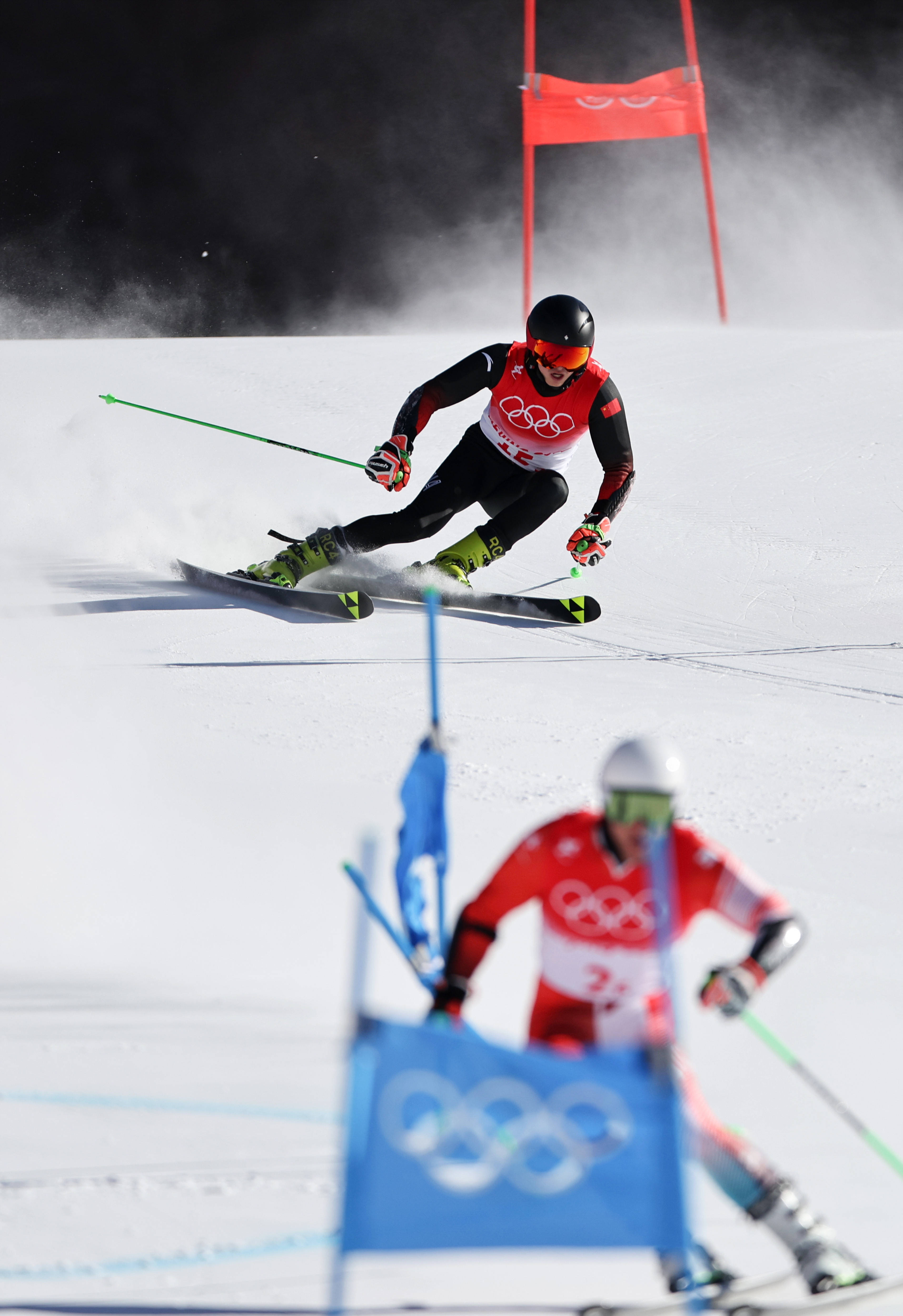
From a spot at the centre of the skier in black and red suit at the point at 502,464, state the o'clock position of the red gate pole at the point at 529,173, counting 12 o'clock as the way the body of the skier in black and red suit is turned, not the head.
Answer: The red gate pole is roughly at 6 o'clock from the skier in black and red suit.

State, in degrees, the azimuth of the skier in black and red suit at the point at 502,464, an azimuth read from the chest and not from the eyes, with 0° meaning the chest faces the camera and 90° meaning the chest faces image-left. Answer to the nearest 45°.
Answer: approximately 0°

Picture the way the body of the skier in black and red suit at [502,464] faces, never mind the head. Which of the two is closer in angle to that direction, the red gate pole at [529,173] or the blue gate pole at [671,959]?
the blue gate pole

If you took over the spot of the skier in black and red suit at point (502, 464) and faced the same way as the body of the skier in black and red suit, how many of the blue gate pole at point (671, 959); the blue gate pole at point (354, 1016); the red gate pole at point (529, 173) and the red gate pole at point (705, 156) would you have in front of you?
2

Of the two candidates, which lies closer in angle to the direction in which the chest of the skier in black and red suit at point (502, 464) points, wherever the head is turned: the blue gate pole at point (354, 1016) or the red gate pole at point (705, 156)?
the blue gate pole

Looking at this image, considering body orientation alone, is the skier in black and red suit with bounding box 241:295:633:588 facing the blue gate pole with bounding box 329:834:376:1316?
yes

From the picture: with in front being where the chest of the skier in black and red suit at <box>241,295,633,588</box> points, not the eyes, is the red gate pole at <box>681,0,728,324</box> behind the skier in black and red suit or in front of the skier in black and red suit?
behind
